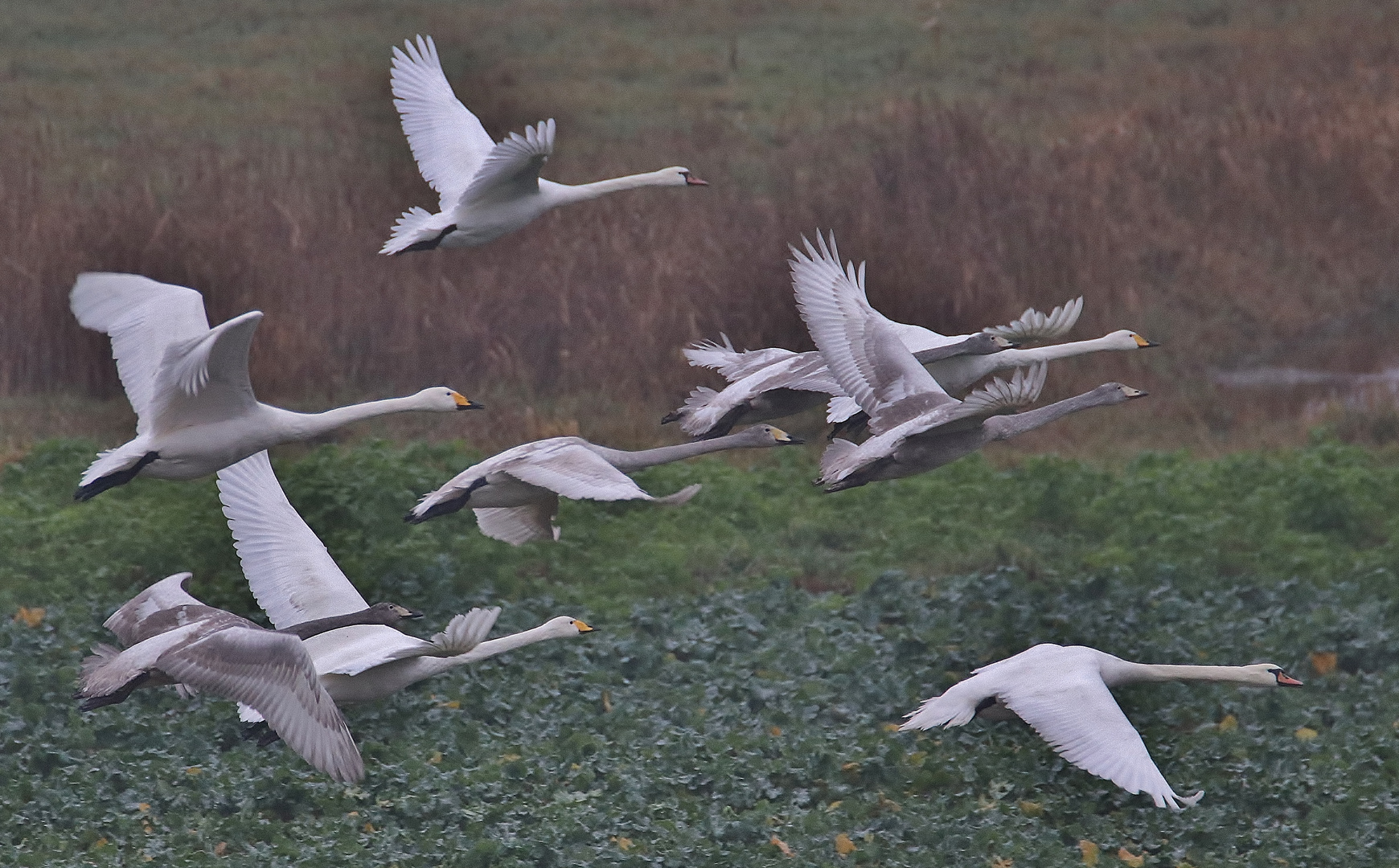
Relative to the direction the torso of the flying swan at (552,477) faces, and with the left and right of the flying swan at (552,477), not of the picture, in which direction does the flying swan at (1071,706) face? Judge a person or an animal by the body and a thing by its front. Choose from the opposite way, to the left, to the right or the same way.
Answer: the same way

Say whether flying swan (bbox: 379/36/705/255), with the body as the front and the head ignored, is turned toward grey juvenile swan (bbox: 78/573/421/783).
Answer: no

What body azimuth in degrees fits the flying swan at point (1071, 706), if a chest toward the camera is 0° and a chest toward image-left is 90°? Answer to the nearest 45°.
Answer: approximately 270°

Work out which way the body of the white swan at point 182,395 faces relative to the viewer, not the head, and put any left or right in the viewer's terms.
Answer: facing to the right of the viewer

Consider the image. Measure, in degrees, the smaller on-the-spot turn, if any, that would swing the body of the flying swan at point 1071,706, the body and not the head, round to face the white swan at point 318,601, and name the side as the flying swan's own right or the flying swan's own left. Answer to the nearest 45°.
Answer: approximately 180°

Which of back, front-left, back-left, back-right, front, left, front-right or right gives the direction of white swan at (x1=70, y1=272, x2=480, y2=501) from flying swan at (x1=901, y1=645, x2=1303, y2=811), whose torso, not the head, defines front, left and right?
back

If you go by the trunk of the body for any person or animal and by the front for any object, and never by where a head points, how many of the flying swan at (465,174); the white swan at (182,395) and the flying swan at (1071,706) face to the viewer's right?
3

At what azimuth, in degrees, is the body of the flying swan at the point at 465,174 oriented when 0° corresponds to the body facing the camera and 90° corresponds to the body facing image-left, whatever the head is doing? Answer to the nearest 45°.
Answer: approximately 270°

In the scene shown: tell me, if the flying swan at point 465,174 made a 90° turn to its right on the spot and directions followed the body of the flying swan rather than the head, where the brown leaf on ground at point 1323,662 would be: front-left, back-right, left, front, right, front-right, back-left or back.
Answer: left

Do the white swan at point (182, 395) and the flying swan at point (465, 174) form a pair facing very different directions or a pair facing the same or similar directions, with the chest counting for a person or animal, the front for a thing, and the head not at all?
same or similar directions

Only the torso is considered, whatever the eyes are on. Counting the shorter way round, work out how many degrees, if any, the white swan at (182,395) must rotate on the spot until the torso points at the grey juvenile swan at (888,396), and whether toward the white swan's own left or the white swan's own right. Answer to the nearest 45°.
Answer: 0° — it already faces it

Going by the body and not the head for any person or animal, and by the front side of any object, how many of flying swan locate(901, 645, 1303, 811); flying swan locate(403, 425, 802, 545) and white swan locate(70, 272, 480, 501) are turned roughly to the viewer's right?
3

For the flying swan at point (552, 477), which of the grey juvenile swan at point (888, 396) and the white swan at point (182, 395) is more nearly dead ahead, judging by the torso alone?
the grey juvenile swan

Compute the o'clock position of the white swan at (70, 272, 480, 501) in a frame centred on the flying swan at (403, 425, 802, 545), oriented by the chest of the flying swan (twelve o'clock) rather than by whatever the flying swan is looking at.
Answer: The white swan is roughly at 6 o'clock from the flying swan.

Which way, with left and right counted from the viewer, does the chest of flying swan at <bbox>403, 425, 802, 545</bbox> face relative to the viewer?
facing to the right of the viewer
